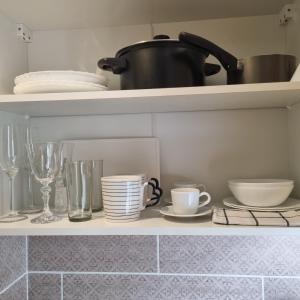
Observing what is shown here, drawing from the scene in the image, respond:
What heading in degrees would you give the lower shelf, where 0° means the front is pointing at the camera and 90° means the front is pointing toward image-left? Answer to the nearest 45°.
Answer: approximately 0°
